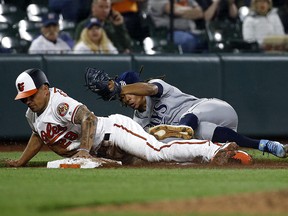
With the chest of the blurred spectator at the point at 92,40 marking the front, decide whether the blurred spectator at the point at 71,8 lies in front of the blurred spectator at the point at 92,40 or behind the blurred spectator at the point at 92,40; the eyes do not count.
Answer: behind

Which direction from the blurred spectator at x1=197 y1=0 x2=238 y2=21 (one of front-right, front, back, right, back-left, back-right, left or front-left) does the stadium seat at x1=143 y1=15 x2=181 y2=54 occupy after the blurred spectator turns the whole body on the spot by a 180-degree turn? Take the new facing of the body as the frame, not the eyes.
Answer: back-left

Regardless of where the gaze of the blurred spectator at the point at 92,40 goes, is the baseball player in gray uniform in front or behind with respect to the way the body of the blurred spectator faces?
in front

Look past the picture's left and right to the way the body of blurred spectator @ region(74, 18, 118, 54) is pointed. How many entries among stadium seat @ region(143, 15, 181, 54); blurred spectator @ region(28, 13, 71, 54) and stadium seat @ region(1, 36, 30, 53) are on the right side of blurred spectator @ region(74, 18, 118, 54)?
2

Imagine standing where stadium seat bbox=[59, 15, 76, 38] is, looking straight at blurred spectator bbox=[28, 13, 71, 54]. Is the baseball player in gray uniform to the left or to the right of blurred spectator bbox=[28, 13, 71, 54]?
left

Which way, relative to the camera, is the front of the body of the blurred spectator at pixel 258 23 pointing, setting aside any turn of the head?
toward the camera

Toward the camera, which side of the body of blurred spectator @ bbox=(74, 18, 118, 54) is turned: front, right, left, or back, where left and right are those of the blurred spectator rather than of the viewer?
front

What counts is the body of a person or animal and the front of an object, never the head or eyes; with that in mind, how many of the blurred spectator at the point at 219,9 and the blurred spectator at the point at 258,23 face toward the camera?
2

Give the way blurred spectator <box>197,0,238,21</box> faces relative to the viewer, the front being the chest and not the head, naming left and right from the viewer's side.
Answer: facing the viewer

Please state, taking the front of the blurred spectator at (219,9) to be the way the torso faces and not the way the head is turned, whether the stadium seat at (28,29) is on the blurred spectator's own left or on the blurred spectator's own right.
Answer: on the blurred spectator's own right

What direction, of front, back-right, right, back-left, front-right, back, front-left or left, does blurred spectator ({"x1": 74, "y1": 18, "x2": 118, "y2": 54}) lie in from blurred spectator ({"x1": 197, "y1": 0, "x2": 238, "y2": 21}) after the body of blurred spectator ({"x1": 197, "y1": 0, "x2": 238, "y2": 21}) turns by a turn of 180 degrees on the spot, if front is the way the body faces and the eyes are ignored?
back-left

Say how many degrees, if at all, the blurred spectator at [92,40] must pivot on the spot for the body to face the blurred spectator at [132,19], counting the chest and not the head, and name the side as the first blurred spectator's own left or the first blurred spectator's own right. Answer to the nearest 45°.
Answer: approximately 135° to the first blurred spectator's own left
